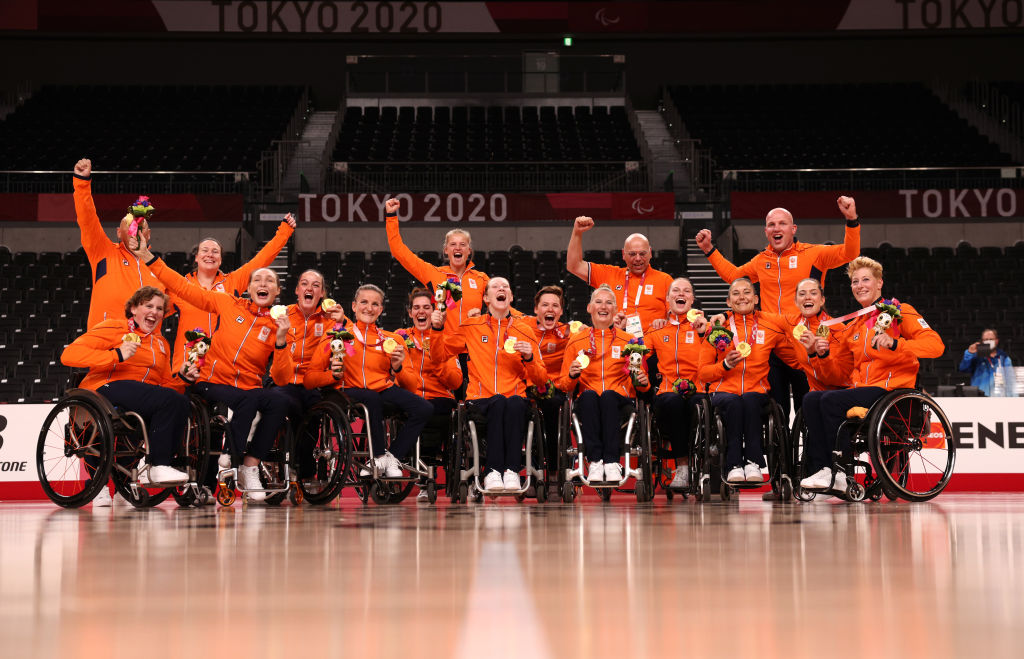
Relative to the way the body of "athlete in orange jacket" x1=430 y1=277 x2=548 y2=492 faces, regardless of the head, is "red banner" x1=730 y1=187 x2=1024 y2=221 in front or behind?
behind

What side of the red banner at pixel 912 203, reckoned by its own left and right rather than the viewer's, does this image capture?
front

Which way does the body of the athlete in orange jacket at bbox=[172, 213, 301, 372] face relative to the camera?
toward the camera

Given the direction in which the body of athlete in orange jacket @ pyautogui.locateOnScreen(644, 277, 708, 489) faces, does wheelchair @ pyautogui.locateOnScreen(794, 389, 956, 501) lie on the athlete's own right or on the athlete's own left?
on the athlete's own left

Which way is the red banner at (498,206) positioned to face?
toward the camera

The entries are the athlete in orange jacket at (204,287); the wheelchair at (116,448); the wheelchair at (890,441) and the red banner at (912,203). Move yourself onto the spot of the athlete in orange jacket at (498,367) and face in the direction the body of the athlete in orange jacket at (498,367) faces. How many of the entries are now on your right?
2

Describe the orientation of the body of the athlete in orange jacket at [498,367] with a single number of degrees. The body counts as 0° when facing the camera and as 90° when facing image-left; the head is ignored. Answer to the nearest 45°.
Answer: approximately 0°

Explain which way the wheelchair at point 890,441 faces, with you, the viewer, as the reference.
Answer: facing the viewer and to the left of the viewer
